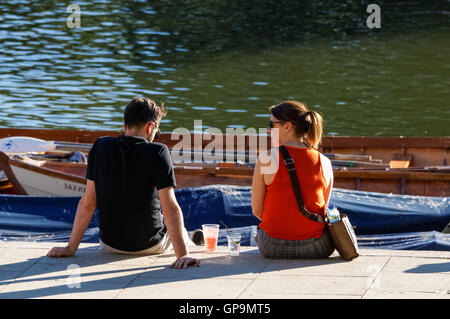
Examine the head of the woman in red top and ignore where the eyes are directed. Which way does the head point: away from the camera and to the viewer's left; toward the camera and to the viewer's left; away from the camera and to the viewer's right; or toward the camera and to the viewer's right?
away from the camera and to the viewer's left

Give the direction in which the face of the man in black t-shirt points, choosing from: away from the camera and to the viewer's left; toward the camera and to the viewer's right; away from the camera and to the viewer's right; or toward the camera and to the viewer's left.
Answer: away from the camera and to the viewer's right

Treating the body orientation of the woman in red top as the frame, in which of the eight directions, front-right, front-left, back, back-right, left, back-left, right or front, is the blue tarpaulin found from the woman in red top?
front

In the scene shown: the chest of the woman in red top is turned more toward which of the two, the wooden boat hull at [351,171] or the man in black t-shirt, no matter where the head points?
the wooden boat hull

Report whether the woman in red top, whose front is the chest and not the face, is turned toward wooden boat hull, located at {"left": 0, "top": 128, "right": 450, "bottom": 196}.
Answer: yes

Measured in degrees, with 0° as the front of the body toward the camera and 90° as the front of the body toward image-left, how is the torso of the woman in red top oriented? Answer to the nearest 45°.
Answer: approximately 180°

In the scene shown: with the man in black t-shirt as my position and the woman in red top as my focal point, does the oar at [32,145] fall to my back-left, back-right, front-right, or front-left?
back-left

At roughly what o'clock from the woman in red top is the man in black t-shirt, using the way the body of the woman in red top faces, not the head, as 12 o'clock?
The man in black t-shirt is roughly at 9 o'clock from the woman in red top.

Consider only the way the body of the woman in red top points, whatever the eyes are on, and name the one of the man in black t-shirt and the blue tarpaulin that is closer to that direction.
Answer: the blue tarpaulin
